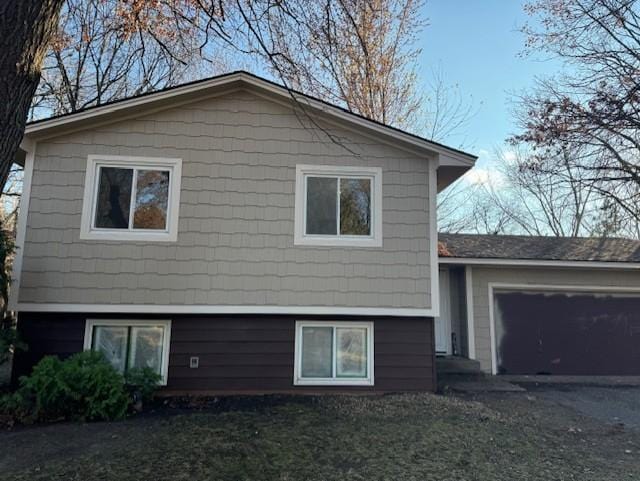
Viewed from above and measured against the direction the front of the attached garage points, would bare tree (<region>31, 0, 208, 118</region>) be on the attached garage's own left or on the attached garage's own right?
on the attached garage's own right

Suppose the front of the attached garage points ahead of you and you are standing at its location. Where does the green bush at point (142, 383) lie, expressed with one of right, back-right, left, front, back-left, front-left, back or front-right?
front-right

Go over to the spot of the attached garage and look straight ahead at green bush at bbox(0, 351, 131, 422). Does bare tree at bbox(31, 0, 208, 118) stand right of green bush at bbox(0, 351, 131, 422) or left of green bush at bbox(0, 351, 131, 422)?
right

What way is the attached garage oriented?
toward the camera

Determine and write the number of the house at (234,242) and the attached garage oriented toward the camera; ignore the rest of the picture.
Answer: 2

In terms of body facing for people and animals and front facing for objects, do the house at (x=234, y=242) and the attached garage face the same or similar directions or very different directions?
same or similar directions

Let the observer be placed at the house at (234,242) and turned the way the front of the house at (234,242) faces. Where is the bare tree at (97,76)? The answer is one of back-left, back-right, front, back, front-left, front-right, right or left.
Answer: back-right

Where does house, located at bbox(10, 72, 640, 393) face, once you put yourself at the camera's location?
facing the viewer

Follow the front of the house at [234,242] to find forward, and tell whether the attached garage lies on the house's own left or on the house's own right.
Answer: on the house's own left
